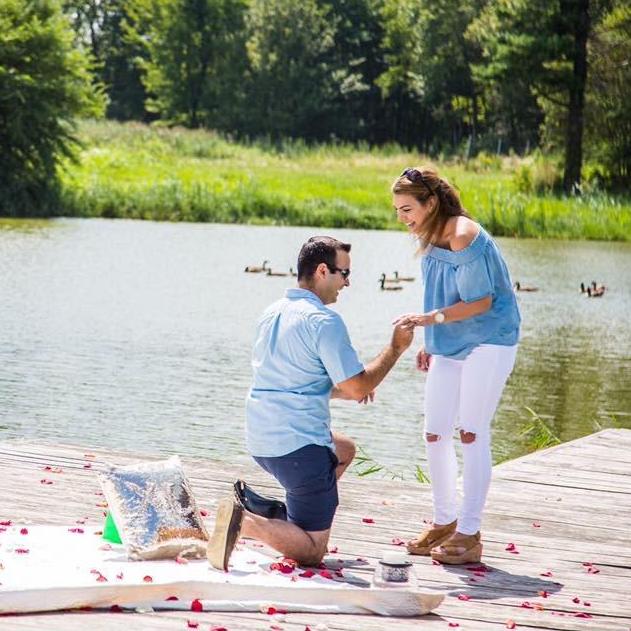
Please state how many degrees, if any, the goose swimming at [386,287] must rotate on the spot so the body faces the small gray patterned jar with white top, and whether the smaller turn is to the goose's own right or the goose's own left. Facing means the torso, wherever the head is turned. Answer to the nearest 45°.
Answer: approximately 90° to the goose's own left

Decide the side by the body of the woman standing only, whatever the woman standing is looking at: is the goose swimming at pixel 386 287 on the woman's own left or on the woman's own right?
on the woman's own right

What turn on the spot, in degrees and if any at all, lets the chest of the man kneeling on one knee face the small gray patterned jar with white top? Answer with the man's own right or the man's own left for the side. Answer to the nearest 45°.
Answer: approximately 90° to the man's own right

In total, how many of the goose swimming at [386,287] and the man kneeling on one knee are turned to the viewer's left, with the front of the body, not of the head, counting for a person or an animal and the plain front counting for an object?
1

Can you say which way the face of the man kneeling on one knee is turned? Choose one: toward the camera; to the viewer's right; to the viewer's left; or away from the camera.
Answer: to the viewer's right

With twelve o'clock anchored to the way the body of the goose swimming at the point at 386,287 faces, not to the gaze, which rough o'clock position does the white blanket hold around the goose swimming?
The white blanket is roughly at 9 o'clock from the goose swimming.

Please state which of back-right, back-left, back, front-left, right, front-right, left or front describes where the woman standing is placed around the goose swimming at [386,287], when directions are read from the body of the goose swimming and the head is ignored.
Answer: left

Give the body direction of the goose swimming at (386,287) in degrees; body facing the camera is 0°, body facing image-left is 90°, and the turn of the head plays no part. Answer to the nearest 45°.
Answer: approximately 90°

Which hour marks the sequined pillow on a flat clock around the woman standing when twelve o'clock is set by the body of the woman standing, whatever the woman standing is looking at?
The sequined pillow is roughly at 1 o'clock from the woman standing.

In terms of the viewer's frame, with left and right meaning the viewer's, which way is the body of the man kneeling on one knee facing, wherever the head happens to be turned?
facing away from the viewer and to the right of the viewer

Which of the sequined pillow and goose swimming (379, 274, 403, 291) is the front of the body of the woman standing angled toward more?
the sequined pillow

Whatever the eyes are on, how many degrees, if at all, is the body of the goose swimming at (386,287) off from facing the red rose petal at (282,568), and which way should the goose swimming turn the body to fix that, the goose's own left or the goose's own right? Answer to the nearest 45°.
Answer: approximately 90° to the goose's own left

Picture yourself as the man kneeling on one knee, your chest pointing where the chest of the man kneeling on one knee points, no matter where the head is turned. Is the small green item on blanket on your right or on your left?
on your left
